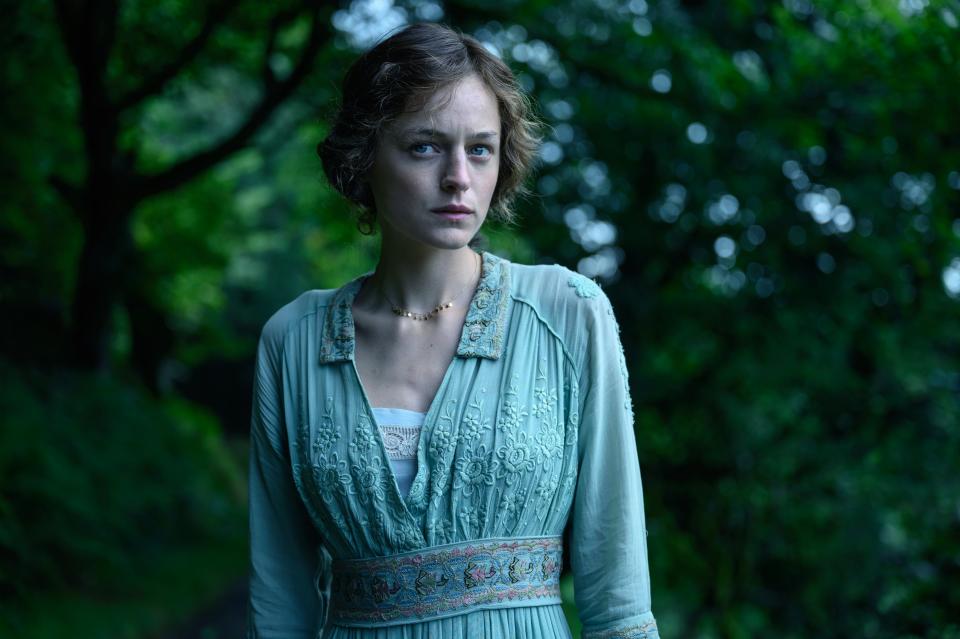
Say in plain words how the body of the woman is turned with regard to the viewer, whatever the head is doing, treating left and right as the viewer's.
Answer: facing the viewer

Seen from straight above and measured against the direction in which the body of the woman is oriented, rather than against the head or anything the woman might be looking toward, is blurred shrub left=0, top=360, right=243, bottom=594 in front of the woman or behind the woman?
behind

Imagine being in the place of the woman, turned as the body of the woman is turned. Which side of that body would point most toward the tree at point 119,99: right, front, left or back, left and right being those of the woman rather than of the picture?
back
